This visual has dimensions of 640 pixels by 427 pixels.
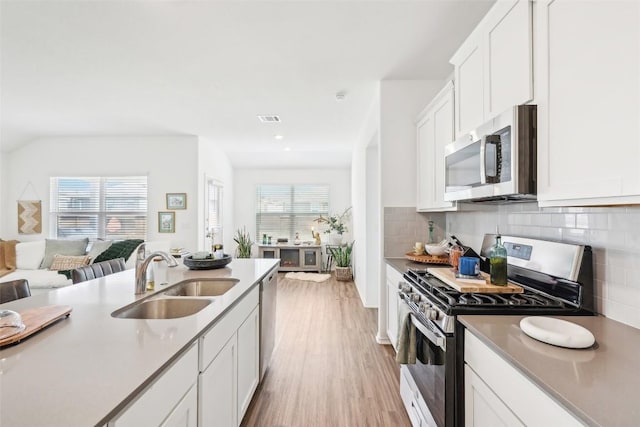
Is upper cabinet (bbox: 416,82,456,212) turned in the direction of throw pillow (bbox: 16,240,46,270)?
yes

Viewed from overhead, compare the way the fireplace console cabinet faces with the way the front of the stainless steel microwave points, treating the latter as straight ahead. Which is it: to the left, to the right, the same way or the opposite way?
to the left

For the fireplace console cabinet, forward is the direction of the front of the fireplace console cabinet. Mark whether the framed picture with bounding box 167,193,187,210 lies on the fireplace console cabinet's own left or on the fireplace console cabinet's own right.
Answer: on the fireplace console cabinet's own right

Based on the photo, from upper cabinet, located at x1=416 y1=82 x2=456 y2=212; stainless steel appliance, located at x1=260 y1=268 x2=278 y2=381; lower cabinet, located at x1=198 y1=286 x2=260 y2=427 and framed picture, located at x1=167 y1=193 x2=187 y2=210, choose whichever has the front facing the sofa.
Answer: the upper cabinet

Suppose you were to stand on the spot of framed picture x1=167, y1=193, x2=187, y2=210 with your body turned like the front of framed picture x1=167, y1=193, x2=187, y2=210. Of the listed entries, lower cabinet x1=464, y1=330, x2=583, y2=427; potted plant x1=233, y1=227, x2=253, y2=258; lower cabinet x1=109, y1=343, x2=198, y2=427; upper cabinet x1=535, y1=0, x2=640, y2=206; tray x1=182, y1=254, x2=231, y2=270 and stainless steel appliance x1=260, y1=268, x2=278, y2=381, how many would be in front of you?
5

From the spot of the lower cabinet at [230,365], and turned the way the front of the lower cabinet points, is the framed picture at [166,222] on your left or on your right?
on your left

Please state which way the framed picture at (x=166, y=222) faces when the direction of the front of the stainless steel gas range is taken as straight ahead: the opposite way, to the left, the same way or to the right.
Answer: to the left

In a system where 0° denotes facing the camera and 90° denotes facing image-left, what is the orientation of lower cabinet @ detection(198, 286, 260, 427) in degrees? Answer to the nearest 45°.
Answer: approximately 270°

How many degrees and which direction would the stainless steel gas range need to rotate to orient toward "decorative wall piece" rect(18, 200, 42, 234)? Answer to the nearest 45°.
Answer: approximately 45° to its right

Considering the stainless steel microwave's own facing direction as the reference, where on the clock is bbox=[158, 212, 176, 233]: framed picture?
The framed picture is roughly at 2 o'clock from the stainless steel microwave.

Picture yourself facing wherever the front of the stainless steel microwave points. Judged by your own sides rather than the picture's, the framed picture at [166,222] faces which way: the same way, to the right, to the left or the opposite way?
to the left

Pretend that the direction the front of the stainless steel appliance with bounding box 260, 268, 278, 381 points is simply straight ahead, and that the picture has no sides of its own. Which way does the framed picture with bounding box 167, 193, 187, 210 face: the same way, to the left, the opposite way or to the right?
to the right

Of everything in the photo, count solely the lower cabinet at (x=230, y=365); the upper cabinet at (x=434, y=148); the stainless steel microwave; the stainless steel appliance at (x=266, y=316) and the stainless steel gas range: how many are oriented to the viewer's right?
2

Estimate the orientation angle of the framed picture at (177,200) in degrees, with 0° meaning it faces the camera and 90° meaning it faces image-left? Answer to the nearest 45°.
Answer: approximately 0°
